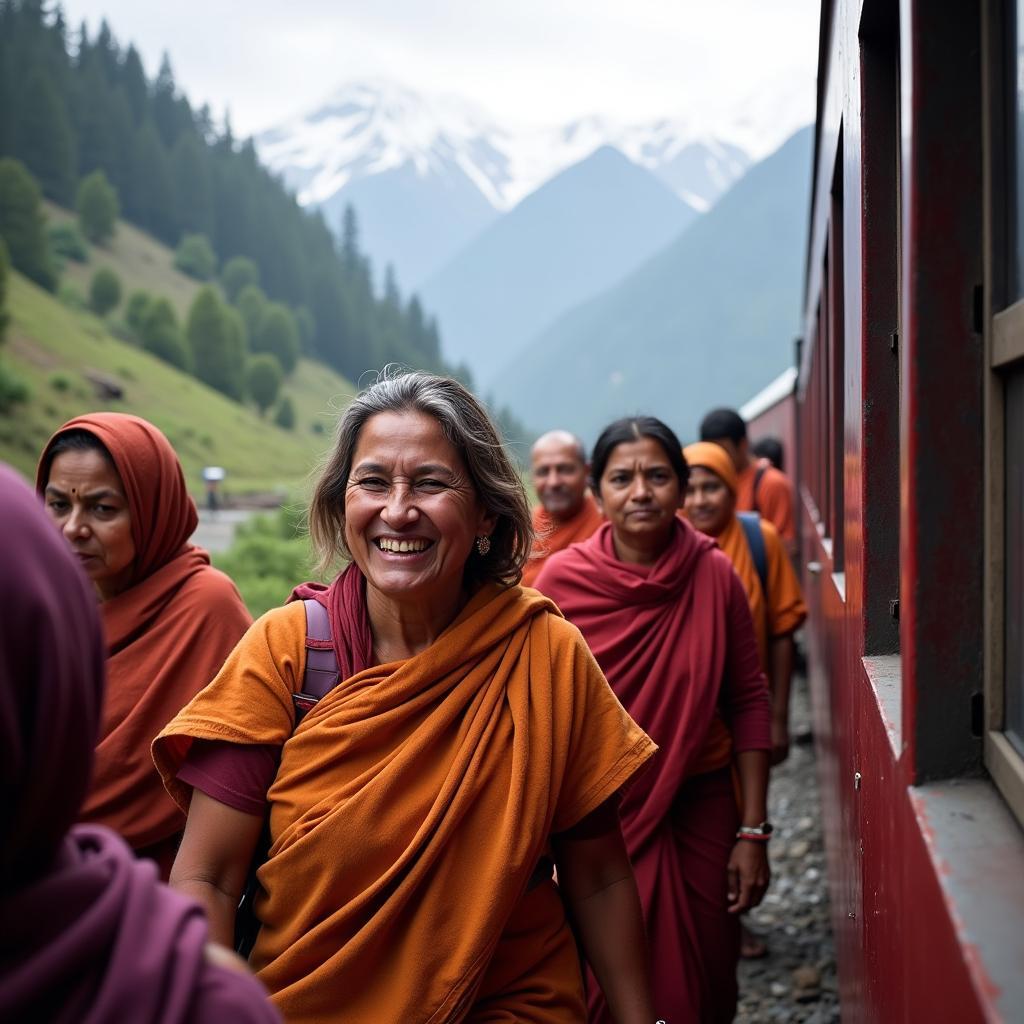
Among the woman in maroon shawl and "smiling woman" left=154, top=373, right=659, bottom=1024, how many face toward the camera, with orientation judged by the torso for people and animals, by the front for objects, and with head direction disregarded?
2

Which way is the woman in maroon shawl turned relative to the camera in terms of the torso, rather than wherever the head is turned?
toward the camera

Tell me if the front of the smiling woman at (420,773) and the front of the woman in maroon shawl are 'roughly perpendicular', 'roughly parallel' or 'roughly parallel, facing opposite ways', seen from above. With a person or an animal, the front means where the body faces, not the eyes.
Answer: roughly parallel

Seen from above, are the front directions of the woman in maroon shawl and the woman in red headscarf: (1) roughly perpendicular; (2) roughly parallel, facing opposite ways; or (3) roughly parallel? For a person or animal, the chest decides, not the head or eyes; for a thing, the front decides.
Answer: roughly parallel

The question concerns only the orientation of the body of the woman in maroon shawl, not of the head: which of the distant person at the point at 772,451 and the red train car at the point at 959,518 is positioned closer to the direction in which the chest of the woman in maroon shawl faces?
the red train car

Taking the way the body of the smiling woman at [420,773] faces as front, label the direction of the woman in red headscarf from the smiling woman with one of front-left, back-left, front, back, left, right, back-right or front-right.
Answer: back-right

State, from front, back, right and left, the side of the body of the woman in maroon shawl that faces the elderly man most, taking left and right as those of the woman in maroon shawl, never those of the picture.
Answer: back

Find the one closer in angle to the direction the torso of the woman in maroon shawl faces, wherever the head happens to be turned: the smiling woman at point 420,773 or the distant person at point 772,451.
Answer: the smiling woman

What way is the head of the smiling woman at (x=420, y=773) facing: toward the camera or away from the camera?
toward the camera

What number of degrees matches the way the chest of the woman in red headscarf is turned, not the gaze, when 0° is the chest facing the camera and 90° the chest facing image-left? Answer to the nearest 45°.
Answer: approximately 45°

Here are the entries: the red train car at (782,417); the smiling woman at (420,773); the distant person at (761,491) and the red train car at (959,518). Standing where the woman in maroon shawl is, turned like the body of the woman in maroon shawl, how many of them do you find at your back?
2

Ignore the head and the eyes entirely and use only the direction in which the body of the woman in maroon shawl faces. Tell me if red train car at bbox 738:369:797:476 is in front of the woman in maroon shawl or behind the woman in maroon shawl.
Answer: behind

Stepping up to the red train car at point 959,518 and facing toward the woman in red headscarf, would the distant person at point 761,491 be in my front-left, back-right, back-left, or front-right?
front-right
